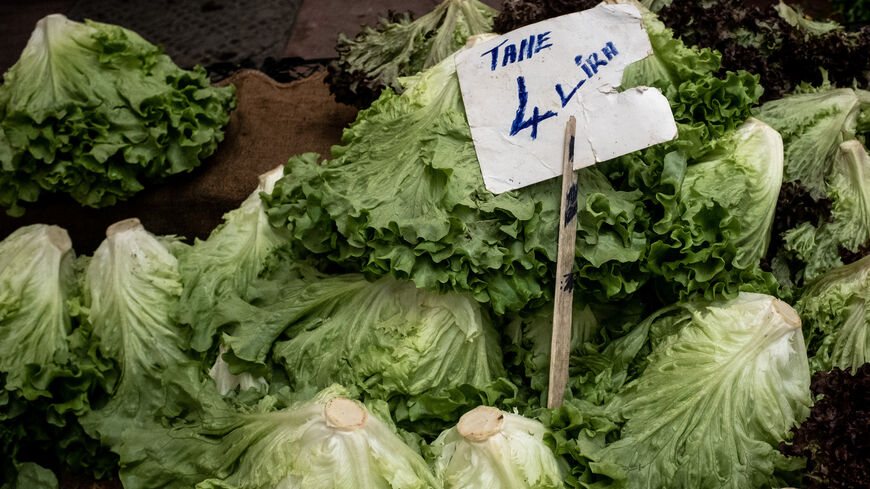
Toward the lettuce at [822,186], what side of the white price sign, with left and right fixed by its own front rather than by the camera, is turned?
left

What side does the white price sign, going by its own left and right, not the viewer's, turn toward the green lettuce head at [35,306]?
right

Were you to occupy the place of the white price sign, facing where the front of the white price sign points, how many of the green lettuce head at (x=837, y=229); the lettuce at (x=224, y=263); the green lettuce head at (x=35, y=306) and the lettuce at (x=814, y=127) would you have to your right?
2

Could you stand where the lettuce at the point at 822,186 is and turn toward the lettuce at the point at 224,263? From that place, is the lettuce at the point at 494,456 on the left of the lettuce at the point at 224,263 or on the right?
left

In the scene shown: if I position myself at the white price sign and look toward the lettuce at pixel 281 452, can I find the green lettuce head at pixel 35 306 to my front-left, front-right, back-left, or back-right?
front-right

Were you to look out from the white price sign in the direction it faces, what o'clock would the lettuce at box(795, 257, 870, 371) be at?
The lettuce is roughly at 10 o'clock from the white price sign.

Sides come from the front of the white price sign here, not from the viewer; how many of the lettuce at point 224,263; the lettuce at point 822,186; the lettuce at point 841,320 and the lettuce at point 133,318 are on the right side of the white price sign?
2

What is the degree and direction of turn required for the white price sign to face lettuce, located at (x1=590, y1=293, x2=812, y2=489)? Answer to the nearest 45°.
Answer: approximately 45° to its left

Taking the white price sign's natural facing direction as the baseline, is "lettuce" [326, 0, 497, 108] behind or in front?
behind

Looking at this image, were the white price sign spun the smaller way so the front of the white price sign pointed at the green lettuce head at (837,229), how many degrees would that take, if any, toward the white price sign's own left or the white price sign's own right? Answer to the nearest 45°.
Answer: approximately 90° to the white price sign's own left

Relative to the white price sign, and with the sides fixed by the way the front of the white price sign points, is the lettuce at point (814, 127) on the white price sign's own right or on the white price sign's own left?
on the white price sign's own left

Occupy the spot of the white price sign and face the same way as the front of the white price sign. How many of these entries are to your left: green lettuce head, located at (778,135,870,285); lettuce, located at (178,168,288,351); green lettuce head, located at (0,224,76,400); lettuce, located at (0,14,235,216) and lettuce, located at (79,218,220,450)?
1

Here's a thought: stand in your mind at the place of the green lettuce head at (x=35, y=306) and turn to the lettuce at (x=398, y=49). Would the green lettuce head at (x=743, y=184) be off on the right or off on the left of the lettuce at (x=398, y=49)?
right

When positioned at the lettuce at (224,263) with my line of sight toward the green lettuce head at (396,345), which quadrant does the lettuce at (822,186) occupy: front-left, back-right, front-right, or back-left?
front-left

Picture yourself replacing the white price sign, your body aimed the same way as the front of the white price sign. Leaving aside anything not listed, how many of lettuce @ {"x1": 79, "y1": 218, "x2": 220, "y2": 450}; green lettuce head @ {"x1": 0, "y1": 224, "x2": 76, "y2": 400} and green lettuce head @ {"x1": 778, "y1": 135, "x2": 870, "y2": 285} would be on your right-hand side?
2

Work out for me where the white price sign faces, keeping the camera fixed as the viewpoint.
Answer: facing the viewer

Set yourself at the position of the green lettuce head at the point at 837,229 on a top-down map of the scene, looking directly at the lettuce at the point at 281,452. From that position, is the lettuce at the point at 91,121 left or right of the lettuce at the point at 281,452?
right
